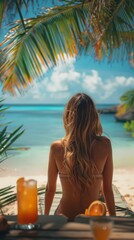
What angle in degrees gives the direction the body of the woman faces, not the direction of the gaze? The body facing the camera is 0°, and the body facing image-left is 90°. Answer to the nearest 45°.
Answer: approximately 180°

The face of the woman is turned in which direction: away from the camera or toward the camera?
away from the camera

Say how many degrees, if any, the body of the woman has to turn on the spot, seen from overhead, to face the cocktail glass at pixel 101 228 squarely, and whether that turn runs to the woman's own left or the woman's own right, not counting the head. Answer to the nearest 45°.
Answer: approximately 180°
